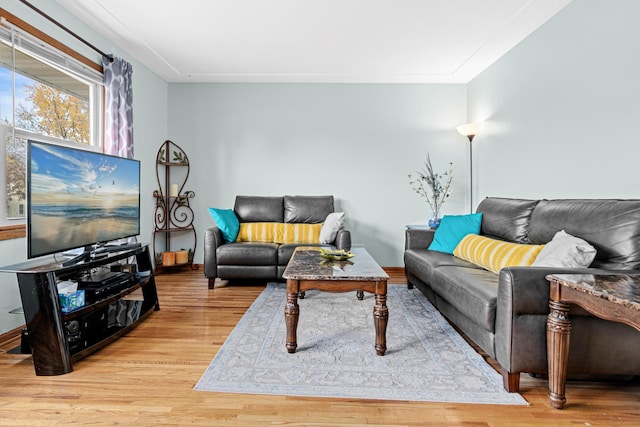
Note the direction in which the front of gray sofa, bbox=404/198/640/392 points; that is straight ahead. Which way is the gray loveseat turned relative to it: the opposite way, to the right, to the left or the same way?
to the left

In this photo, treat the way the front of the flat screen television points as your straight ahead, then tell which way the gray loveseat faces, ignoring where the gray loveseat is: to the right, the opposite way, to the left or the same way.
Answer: to the right

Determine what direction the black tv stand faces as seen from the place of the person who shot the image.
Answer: facing the viewer and to the right of the viewer

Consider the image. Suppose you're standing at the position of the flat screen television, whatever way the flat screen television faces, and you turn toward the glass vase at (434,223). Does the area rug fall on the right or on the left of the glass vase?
right

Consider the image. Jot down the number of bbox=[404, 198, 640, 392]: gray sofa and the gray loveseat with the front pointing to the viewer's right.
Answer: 0

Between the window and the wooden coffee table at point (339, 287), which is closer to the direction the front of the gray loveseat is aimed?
the wooden coffee table

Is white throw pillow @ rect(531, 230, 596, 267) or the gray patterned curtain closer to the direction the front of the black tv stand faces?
the white throw pillow

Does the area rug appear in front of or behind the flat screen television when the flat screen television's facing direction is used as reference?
in front

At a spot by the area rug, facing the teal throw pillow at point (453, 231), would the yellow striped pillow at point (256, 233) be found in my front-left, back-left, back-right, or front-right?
front-left

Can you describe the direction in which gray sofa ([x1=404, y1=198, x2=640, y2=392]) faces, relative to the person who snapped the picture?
facing the viewer and to the left of the viewer

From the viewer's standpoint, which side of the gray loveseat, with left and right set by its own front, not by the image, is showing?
front

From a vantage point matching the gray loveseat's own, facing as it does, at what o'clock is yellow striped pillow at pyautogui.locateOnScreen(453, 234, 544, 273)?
The yellow striped pillow is roughly at 10 o'clock from the gray loveseat.

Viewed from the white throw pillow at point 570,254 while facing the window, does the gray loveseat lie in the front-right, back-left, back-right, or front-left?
front-right

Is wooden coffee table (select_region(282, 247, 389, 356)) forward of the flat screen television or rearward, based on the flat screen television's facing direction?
forward

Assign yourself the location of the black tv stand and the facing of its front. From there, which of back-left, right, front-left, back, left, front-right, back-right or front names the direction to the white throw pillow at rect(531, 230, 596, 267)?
front
